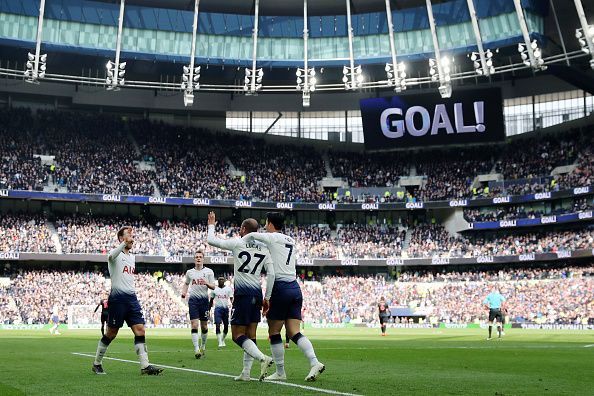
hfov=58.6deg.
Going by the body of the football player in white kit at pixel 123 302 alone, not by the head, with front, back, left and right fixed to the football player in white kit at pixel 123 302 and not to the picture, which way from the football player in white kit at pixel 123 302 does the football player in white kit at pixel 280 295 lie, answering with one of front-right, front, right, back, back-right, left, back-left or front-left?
front

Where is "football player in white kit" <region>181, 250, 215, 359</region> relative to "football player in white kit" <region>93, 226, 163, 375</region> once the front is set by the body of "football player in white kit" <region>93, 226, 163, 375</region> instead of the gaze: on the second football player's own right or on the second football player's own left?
on the second football player's own left

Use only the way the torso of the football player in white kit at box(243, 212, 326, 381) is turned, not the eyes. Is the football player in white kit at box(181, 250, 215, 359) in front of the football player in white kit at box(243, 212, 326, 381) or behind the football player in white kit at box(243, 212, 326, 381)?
in front

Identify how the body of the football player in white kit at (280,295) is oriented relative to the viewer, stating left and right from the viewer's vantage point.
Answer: facing away from the viewer and to the left of the viewer

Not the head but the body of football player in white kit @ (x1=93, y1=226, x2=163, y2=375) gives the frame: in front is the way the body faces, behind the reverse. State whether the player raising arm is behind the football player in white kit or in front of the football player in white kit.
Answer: in front

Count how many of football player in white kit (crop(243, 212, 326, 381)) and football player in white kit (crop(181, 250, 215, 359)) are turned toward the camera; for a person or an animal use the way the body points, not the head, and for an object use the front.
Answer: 1

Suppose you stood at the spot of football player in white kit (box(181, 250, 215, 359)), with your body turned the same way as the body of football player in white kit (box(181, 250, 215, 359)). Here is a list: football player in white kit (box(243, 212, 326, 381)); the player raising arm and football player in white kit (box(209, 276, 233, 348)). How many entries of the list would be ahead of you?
2

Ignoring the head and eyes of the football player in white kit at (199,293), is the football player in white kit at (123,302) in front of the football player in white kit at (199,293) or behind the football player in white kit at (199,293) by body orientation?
in front

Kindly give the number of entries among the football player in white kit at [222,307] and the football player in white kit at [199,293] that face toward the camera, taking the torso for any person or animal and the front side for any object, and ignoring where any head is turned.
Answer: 2

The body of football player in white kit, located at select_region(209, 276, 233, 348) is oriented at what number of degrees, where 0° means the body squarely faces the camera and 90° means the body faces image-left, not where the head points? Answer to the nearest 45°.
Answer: approximately 0°

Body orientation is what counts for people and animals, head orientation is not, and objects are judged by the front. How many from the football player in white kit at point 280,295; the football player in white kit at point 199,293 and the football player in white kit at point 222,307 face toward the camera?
2

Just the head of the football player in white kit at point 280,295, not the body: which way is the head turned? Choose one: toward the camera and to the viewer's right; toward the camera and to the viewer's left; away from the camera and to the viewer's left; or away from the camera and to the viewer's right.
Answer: away from the camera and to the viewer's left

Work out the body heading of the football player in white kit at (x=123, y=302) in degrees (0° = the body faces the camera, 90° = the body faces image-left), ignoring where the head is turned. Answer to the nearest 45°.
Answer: approximately 315°

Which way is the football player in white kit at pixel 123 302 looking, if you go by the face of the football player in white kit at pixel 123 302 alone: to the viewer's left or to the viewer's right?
to the viewer's right

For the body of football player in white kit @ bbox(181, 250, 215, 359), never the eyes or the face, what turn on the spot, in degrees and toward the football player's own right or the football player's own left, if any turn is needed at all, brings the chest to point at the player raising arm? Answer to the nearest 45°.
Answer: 0° — they already face them

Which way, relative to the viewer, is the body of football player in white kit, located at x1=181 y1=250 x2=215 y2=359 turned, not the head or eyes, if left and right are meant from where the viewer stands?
facing the viewer
